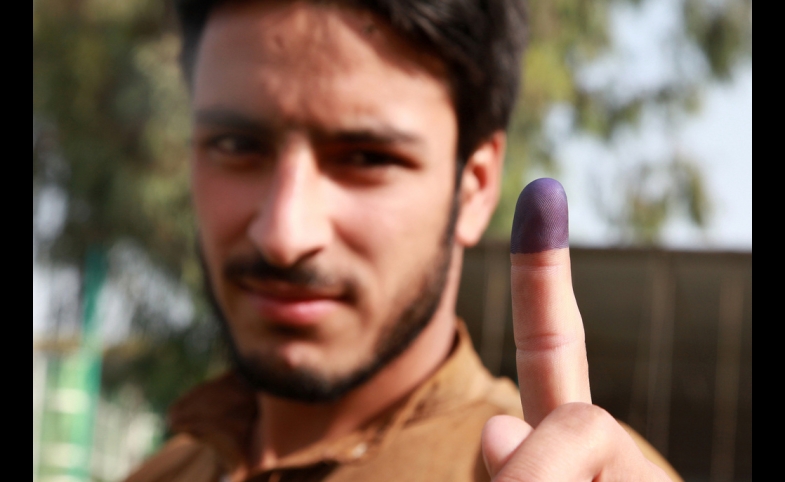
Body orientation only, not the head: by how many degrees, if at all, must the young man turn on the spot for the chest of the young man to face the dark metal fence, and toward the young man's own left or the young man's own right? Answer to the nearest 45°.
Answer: approximately 180°

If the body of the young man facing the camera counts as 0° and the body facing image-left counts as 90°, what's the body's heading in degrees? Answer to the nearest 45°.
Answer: approximately 45°
